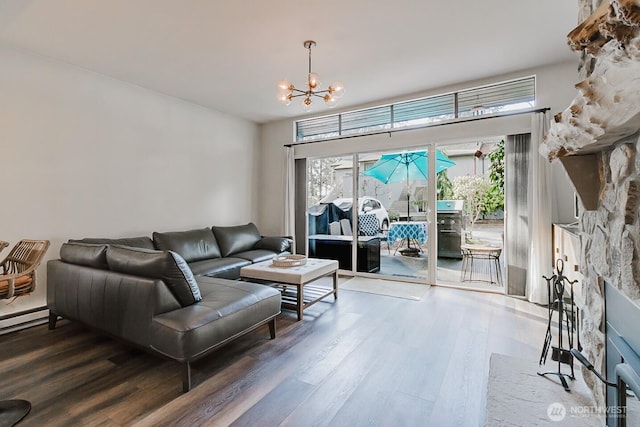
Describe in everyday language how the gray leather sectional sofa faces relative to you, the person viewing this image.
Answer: facing the viewer and to the right of the viewer

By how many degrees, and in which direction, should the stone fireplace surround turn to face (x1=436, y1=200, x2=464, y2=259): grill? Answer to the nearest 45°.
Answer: approximately 45° to its right

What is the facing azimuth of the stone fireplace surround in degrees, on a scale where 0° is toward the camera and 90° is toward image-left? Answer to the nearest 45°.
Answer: approximately 90°

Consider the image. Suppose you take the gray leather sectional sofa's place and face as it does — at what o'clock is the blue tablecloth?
The blue tablecloth is roughly at 10 o'clock from the gray leather sectional sofa.

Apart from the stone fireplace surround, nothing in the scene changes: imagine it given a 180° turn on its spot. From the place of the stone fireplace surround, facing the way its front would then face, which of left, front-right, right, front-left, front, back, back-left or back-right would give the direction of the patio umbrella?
back-left

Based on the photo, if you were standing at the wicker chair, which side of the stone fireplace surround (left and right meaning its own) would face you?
front

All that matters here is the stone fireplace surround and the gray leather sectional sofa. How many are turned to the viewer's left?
1

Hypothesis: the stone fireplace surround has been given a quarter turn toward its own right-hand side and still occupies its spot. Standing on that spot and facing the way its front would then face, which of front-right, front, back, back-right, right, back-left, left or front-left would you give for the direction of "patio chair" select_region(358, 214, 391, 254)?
front-left

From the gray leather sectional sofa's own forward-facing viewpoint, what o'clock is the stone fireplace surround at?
The stone fireplace surround is roughly at 12 o'clock from the gray leather sectional sofa.

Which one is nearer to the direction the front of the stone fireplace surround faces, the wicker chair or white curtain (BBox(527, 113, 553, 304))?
the wicker chair
